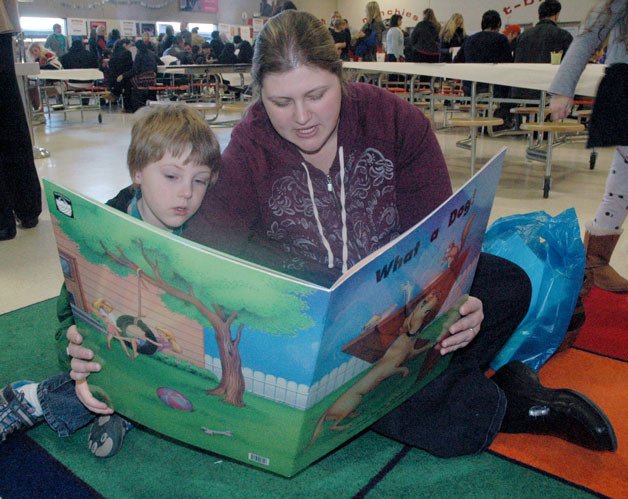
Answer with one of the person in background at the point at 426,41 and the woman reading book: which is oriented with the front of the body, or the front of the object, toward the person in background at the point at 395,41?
the person in background at the point at 426,41

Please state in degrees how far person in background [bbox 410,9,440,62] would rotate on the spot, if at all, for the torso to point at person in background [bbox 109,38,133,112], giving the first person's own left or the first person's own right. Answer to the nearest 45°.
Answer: approximately 45° to the first person's own left

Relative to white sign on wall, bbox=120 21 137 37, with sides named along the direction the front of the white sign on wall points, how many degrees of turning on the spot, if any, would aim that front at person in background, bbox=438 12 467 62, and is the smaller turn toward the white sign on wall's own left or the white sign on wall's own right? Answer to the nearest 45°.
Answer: approximately 45° to the white sign on wall's own left

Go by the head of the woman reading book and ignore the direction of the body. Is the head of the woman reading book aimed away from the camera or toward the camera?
toward the camera

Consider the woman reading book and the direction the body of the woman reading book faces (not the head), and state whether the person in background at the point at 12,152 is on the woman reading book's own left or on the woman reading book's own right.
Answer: on the woman reading book's own right

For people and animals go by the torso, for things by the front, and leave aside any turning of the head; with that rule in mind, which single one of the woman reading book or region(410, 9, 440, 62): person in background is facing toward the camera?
the woman reading book

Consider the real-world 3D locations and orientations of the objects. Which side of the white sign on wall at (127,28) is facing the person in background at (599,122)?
front

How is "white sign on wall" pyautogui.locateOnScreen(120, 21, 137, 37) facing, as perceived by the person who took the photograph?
facing the viewer

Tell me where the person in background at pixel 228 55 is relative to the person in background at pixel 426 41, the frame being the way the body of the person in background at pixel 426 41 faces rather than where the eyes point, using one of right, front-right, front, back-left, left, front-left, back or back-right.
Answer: front-left

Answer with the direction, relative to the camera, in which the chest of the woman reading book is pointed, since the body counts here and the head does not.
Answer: toward the camera

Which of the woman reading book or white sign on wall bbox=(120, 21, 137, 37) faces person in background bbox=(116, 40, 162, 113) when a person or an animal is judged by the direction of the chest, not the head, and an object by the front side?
the white sign on wall

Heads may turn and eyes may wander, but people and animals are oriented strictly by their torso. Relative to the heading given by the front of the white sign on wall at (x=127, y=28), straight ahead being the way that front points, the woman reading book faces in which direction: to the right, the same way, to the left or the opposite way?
the same way

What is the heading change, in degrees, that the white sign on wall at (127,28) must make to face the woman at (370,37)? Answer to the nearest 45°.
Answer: approximately 45° to its left
